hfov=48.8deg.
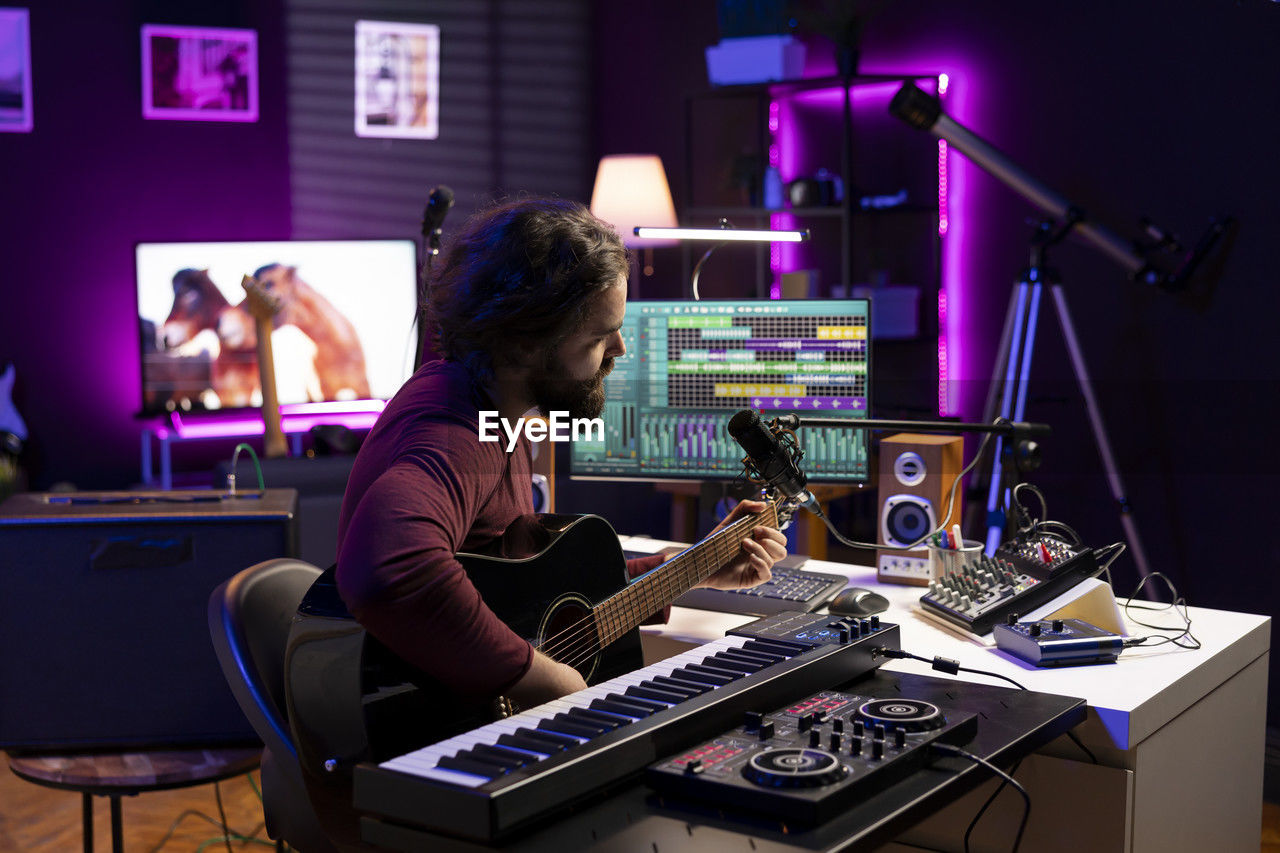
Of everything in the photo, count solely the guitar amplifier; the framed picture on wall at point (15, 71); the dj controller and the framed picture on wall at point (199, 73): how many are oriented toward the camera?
3

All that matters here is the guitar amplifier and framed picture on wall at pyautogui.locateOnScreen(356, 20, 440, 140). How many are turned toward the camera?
2

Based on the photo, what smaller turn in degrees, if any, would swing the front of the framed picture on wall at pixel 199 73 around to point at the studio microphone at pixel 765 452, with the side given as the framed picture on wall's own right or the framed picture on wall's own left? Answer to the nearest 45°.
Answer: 0° — it already faces it

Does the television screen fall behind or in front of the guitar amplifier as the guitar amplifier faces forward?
behind

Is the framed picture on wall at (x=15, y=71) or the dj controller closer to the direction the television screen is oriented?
the dj controller

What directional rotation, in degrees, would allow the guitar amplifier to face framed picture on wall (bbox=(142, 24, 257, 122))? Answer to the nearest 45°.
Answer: approximately 180°

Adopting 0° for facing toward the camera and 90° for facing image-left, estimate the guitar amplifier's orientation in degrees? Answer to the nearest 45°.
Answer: approximately 0°

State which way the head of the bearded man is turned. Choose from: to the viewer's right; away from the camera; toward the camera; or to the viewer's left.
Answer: to the viewer's right

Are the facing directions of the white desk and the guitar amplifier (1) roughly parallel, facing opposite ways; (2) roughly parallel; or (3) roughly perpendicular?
roughly perpendicular
